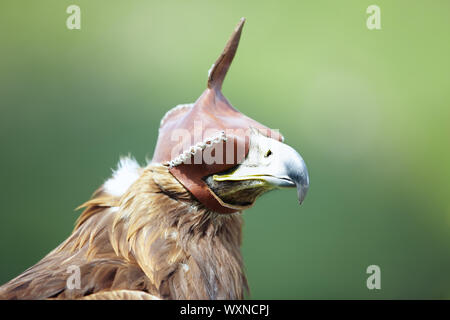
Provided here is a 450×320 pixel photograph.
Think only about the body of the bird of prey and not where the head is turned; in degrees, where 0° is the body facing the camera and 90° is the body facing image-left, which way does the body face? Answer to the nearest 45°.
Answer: approximately 270°
